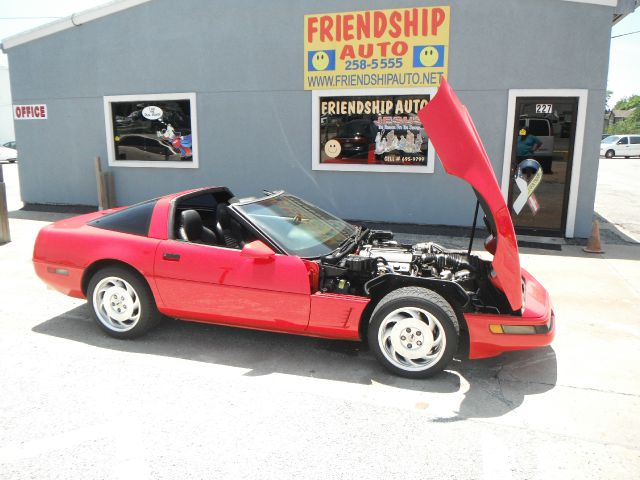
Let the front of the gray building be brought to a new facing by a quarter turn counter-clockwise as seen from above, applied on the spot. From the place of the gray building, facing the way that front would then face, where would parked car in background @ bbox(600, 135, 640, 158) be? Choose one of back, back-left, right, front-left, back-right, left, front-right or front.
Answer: front-left

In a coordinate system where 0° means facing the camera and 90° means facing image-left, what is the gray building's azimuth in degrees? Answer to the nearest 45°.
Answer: approximately 0°

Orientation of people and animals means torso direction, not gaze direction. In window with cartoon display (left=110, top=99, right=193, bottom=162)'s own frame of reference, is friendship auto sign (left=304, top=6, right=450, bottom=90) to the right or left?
on its left

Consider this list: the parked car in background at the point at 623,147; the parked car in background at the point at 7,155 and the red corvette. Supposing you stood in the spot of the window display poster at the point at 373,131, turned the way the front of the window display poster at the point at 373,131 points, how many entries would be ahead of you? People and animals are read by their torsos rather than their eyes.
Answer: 1

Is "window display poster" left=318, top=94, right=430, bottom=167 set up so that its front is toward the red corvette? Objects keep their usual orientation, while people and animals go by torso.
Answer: yes

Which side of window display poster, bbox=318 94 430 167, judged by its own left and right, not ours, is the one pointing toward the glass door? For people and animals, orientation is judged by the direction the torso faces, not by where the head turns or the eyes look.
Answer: left

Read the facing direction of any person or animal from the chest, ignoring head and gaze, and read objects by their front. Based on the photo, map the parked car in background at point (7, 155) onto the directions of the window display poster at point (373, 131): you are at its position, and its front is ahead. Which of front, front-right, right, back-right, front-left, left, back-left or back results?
back-right

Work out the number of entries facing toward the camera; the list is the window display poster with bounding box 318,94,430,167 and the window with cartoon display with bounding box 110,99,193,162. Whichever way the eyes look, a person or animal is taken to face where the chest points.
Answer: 2
